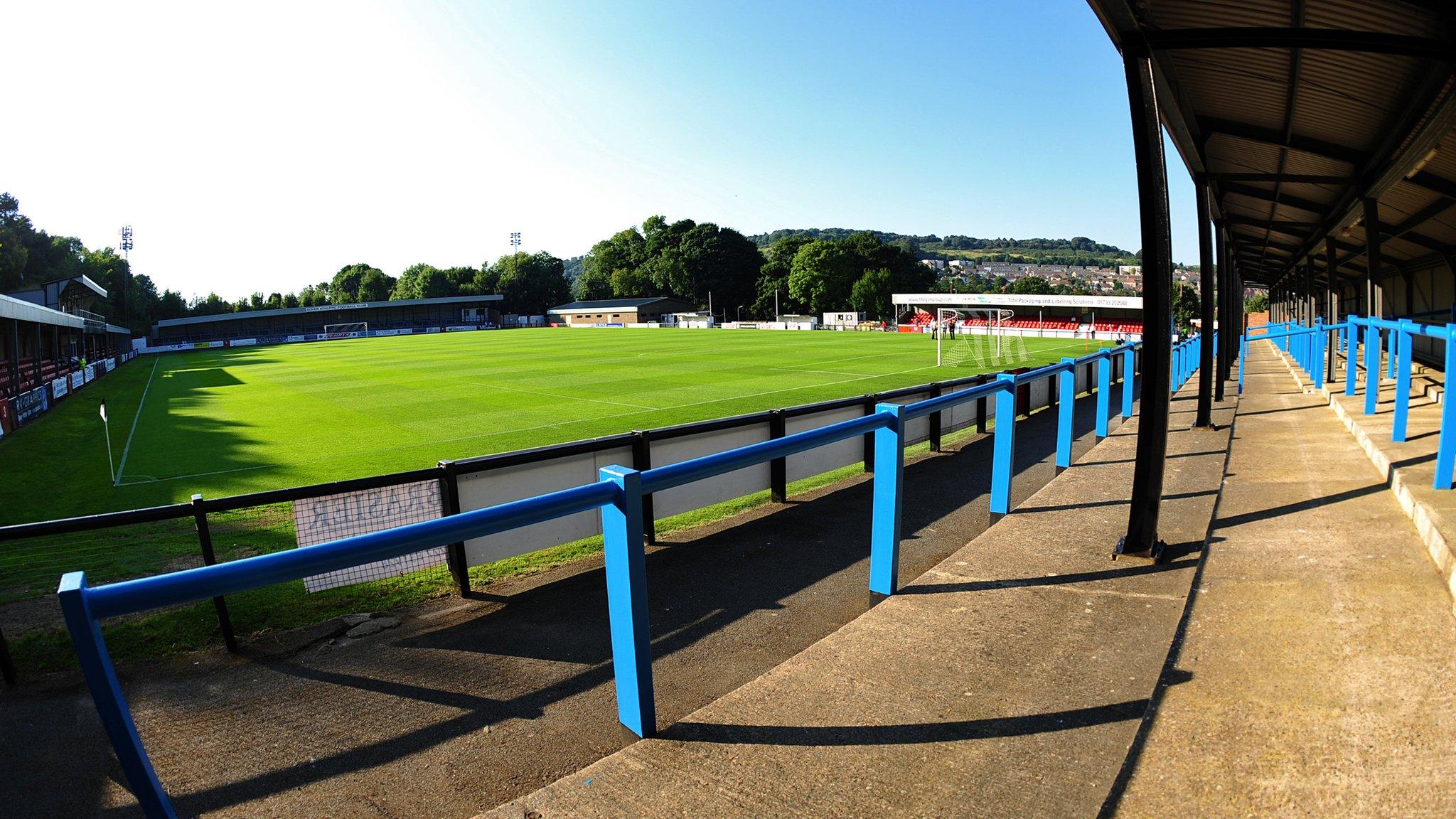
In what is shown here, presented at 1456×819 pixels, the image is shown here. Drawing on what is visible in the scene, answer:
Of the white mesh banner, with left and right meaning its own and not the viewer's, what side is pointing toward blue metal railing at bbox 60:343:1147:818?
back

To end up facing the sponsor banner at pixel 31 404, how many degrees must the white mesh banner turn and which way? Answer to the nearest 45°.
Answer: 0° — it already faces it

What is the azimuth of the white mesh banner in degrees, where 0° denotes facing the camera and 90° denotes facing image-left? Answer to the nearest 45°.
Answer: approximately 180°

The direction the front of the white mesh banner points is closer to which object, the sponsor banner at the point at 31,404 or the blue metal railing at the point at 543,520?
the sponsor banner
